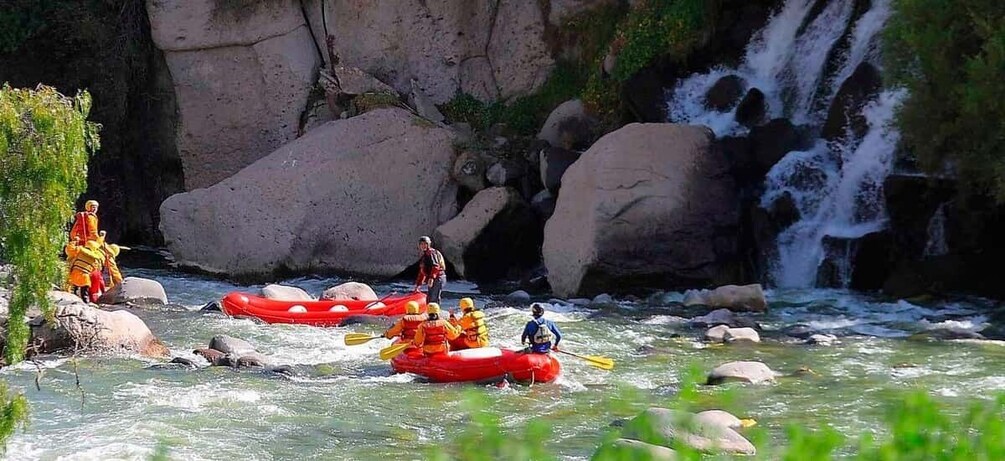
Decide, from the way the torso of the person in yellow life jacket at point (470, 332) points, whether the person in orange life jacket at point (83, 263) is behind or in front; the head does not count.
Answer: in front

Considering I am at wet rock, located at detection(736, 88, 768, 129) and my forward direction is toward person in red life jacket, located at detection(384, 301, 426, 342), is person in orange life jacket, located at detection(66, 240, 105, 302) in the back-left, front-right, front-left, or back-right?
front-right

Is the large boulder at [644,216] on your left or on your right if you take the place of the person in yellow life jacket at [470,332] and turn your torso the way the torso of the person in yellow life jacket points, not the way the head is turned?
on your right

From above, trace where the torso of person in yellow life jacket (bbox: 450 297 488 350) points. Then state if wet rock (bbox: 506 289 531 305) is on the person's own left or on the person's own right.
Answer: on the person's own right

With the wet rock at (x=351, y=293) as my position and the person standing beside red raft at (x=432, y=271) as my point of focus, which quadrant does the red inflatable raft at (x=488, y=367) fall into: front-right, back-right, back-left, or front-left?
front-right

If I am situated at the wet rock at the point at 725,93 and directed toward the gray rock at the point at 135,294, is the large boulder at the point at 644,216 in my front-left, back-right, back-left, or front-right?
front-left
